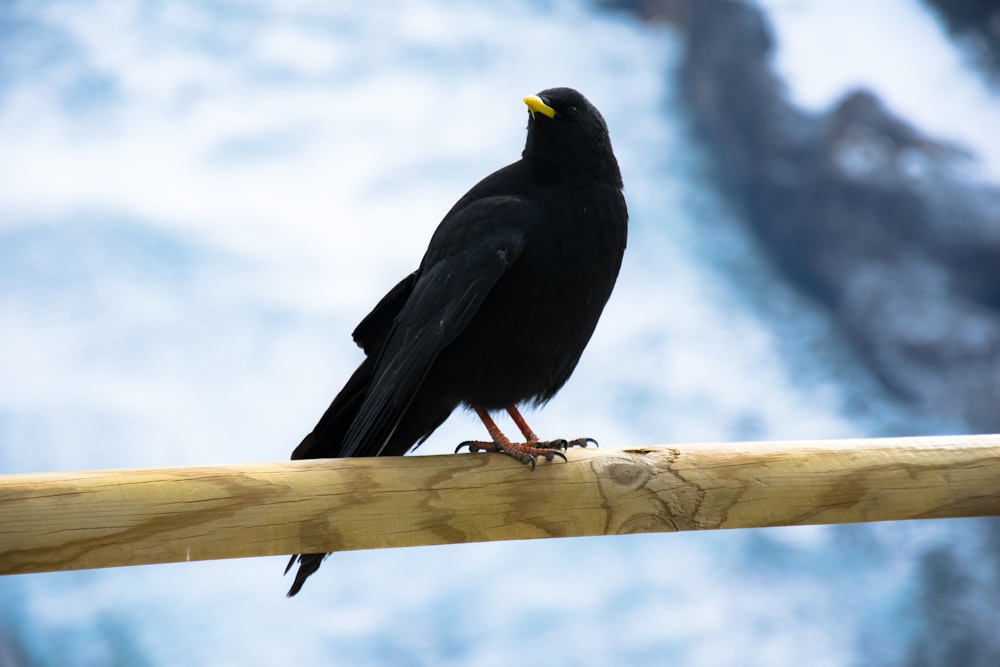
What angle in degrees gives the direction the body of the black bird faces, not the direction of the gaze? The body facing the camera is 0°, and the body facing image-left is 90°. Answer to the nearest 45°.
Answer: approximately 315°
